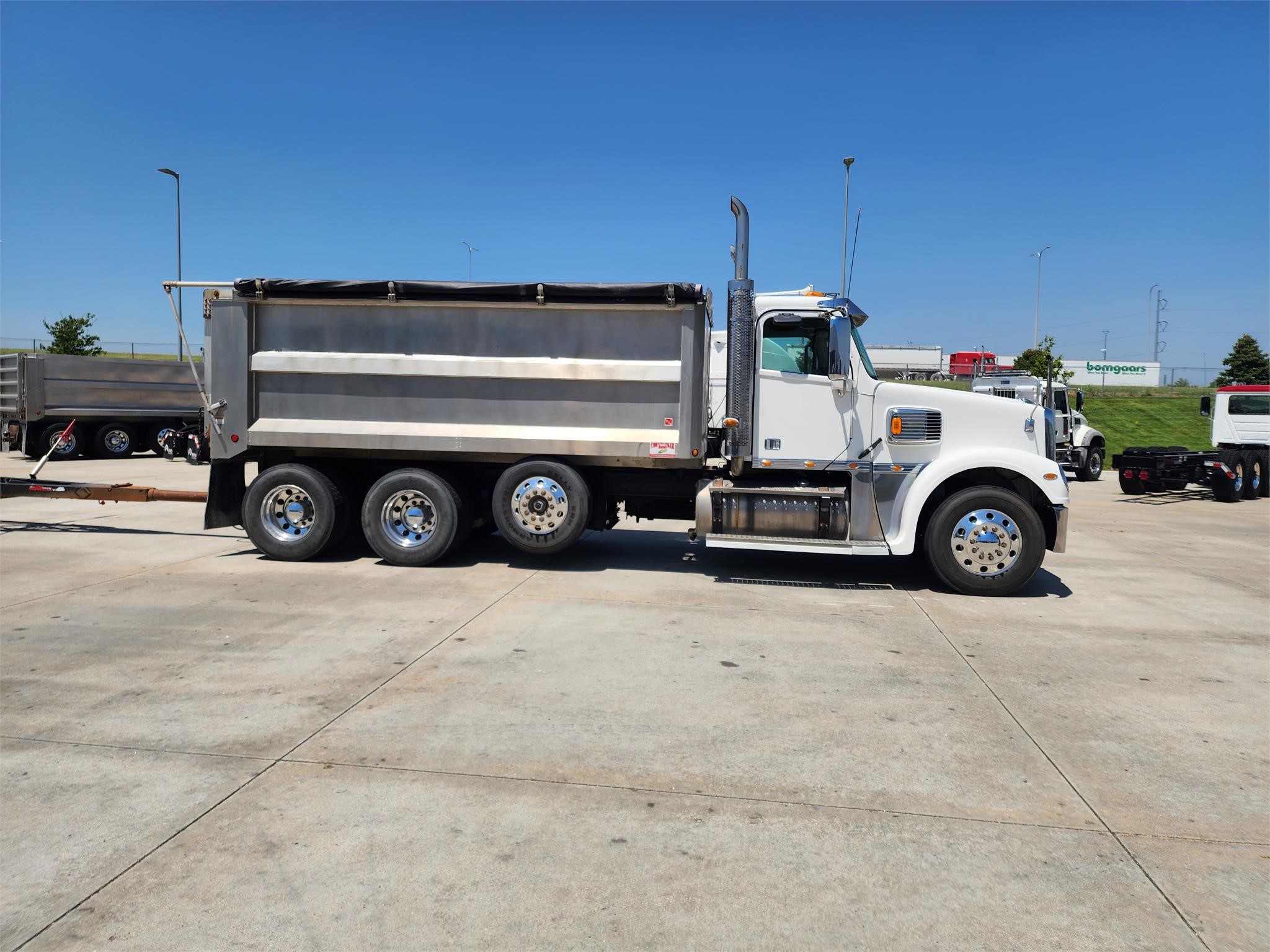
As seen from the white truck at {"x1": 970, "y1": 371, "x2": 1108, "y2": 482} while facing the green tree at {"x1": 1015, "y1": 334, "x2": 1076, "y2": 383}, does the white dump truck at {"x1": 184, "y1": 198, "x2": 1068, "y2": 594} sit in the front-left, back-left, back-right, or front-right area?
back-left

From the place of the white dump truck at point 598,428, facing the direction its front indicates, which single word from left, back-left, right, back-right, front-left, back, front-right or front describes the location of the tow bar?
back

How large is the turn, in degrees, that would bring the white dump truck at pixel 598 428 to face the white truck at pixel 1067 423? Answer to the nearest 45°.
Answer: approximately 45° to its left

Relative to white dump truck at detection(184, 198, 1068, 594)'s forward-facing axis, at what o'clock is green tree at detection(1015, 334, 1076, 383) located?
The green tree is roughly at 10 o'clock from the white dump truck.

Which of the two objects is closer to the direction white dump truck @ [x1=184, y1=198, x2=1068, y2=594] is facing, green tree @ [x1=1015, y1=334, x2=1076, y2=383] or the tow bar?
the green tree

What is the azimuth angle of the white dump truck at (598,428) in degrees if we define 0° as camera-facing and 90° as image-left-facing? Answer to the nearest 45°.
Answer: approximately 270°

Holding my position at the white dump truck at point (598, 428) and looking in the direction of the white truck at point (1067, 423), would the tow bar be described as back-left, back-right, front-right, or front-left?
back-left

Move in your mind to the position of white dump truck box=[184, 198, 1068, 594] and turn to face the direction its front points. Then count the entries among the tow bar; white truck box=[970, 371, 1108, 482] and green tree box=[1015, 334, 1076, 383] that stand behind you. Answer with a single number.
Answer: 1

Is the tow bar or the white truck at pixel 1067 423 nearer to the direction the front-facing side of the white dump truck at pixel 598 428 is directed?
the white truck
